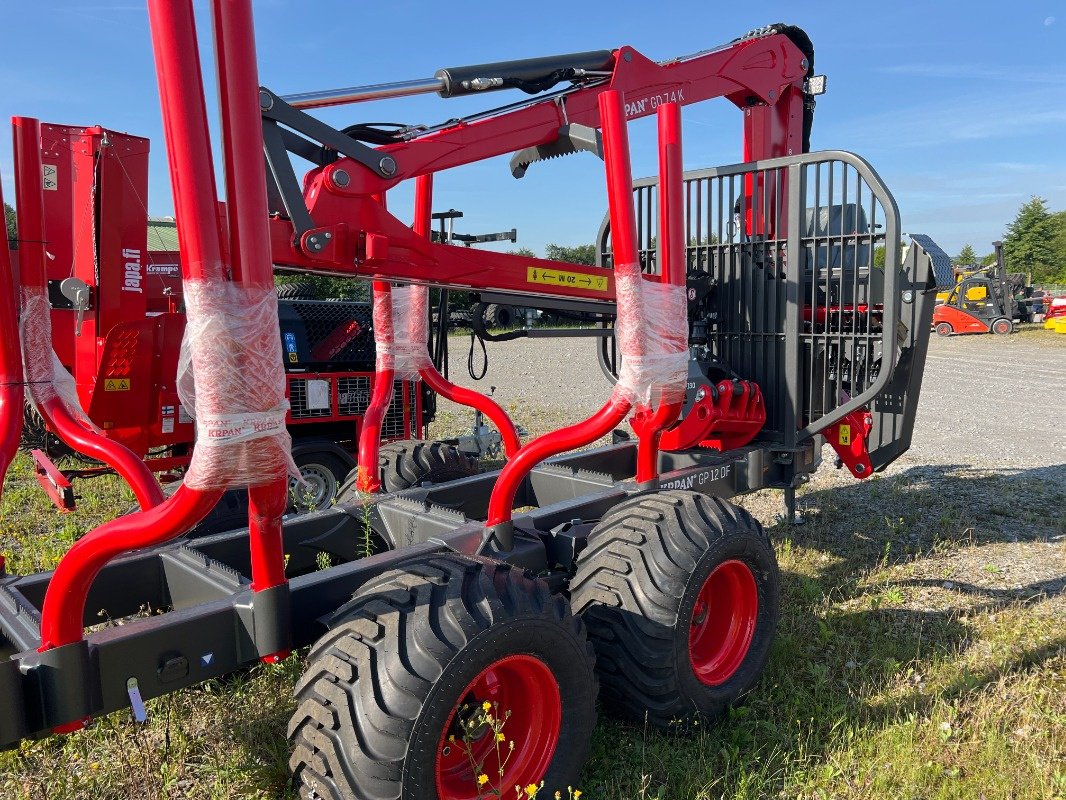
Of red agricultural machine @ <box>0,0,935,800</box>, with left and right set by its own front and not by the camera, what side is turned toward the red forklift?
front

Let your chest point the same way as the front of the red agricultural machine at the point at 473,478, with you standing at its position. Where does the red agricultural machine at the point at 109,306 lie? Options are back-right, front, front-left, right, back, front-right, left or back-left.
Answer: left

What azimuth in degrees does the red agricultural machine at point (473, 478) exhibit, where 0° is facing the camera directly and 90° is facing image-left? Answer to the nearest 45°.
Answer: approximately 225°

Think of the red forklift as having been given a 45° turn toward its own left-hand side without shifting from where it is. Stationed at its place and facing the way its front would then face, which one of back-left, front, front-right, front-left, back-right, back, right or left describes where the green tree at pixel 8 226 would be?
back-left

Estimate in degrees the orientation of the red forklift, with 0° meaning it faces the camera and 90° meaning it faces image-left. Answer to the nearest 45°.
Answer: approximately 270°

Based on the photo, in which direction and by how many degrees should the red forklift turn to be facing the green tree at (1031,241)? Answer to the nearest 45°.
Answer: approximately 90° to its left

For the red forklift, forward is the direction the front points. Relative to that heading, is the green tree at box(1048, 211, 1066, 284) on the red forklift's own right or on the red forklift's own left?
on the red forklift's own left

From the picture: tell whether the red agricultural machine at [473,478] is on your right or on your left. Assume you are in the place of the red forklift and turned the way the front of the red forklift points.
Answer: on your right

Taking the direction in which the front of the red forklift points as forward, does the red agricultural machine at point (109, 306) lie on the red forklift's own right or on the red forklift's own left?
on the red forklift's own right

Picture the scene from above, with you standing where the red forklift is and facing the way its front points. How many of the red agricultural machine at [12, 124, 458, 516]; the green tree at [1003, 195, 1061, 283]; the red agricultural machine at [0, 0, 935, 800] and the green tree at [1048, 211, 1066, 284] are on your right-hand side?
2

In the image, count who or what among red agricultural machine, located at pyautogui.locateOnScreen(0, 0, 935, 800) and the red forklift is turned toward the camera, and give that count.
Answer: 0
